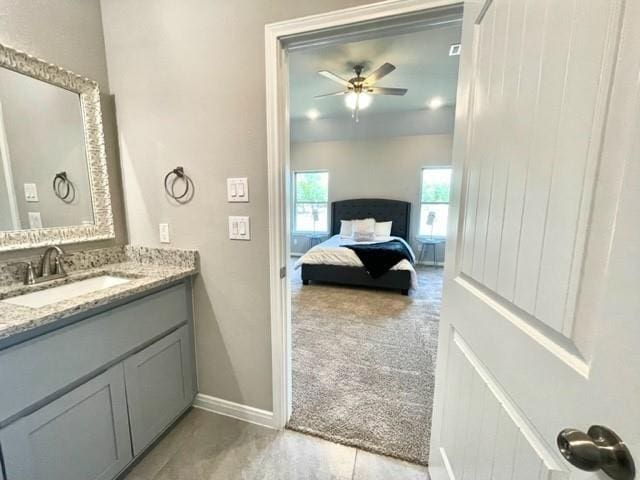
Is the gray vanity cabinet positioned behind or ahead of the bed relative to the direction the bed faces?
ahead

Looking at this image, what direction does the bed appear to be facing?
toward the camera

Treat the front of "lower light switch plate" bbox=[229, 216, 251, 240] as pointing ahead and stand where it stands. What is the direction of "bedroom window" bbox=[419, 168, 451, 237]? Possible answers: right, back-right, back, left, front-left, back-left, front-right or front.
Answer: back-left

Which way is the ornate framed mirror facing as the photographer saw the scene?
facing the viewer and to the right of the viewer

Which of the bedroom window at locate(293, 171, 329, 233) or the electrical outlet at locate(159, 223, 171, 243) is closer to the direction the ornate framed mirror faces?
the electrical outlet

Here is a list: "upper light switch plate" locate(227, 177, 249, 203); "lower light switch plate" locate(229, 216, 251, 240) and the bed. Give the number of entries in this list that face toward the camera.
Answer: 3

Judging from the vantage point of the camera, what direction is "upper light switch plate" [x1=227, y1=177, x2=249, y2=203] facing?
facing the viewer

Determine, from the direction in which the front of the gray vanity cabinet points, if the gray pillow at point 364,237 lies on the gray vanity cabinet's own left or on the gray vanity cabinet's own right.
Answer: on the gray vanity cabinet's own left
